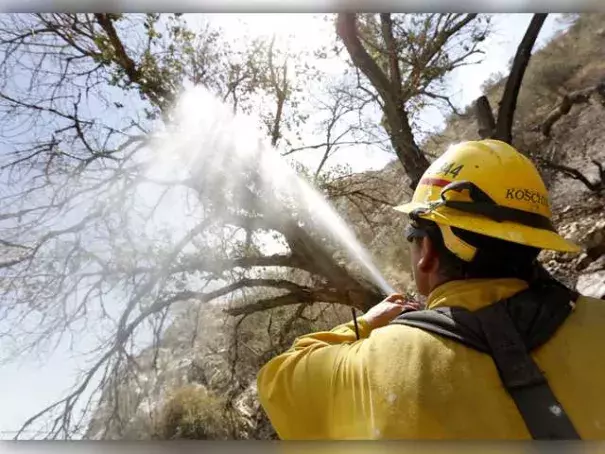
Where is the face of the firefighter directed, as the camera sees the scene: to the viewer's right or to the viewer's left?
to the viewer's left

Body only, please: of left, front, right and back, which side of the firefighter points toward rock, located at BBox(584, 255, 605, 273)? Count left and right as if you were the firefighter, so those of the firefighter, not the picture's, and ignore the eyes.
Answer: right

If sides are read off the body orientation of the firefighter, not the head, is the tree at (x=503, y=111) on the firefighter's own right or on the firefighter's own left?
on the firefighter's own right

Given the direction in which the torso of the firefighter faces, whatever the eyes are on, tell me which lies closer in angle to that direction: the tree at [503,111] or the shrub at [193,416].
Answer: the shrub

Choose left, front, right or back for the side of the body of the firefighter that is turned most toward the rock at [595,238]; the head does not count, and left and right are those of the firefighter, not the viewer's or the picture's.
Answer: right

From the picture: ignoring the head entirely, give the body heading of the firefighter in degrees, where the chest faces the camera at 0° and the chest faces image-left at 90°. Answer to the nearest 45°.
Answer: approximately 135°

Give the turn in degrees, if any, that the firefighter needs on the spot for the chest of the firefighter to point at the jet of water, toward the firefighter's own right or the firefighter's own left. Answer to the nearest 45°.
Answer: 0° — they already face it
